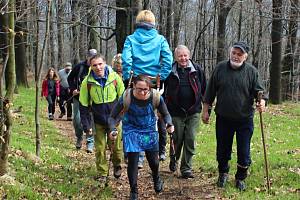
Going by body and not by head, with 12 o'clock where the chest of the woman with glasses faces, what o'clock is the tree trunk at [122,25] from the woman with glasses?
The tree trunk is roughly at 6 o'clock from the woman with glasses.

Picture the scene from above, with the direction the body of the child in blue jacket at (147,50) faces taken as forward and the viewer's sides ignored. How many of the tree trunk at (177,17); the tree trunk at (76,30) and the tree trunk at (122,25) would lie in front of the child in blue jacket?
3

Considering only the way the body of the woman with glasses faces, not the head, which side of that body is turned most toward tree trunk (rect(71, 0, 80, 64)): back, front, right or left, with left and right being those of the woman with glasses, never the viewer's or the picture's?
back

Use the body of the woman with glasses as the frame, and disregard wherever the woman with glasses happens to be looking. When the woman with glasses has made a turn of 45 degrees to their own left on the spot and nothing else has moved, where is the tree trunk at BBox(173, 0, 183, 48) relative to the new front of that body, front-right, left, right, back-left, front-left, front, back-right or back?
back-left

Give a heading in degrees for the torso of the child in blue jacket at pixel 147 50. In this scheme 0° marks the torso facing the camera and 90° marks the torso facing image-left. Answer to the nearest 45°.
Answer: approximately 180°

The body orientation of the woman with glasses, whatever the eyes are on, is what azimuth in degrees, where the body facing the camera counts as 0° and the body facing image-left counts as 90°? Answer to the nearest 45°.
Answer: approximately 0°
